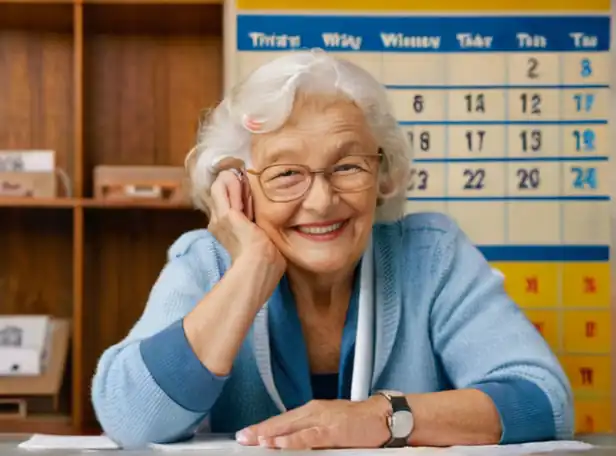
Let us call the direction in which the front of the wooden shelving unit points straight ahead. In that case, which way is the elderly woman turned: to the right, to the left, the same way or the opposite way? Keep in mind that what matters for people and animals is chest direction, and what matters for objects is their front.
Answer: the same way

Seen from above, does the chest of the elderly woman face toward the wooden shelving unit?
no

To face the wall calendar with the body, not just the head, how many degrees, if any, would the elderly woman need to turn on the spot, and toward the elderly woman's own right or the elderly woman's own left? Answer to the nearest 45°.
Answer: approximately 135° to the elderly woman's own left

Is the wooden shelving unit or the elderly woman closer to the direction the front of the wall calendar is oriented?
the elderly woman

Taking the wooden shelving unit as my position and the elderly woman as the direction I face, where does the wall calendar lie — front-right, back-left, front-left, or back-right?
front-left

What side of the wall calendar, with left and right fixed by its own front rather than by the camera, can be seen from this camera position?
front

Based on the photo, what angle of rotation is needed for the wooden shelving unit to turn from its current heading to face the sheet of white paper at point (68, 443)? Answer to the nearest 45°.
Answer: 0° — it already faces it

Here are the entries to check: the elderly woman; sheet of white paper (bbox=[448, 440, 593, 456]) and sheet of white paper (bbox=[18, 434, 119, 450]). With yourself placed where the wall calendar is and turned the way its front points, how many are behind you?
0

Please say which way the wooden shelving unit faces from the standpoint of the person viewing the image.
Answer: facing the viewer

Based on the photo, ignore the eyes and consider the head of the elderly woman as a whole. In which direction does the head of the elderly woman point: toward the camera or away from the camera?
toward the camera

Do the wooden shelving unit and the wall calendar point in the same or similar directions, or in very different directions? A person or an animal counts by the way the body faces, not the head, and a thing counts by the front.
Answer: same or similar directions

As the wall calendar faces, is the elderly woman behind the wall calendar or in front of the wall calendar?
in front

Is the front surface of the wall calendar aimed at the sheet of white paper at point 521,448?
yes
